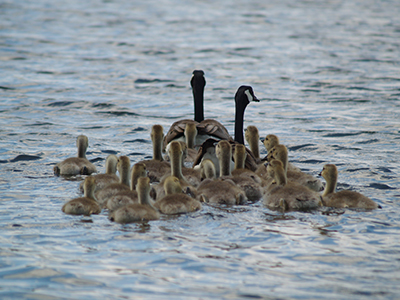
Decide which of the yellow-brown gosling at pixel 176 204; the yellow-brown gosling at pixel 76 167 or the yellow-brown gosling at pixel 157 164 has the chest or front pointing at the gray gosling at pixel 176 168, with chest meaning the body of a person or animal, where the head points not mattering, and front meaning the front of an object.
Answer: the yellow-brown gosling at pixel 176 204

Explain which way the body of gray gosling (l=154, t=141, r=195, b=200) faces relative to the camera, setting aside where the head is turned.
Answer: away from the camera

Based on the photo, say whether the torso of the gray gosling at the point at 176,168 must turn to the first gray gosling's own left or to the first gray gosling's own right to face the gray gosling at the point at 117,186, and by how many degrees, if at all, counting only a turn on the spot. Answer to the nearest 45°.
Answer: approximately 90° to the first gray gosling's own left

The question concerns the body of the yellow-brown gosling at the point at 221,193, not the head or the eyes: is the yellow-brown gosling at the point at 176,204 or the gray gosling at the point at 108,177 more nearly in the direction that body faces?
the gray gosling

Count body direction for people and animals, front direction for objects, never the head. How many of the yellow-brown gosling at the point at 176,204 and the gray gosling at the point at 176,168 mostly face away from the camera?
2

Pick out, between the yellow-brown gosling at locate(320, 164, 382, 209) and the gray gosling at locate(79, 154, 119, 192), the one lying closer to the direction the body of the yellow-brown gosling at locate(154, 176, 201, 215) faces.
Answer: the gray gosling

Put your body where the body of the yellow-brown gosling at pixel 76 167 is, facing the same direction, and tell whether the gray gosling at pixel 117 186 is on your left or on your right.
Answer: on your right

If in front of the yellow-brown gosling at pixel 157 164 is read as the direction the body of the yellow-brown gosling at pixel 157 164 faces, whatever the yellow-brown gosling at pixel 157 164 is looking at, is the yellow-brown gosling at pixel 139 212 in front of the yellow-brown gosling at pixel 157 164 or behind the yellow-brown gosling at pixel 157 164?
behind

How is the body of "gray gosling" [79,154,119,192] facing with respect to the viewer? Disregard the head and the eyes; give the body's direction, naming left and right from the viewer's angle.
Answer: facing away from the viewer and to the right of the viewer

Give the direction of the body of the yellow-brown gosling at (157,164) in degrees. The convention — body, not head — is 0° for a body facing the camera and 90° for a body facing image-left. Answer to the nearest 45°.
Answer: approximately 180°

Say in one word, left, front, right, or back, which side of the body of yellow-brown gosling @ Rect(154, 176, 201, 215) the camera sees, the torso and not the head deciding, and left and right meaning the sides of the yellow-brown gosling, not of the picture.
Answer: back
